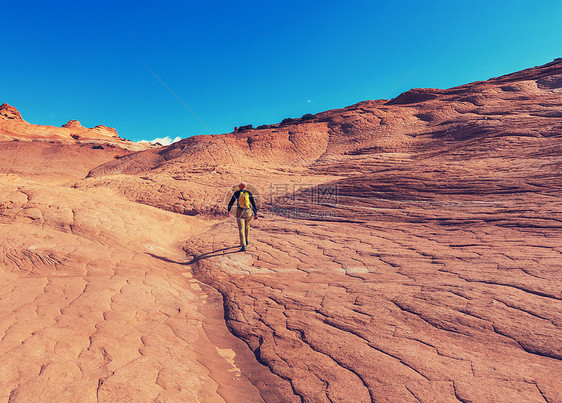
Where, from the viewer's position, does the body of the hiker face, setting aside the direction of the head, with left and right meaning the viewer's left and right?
facing away from the viewer
